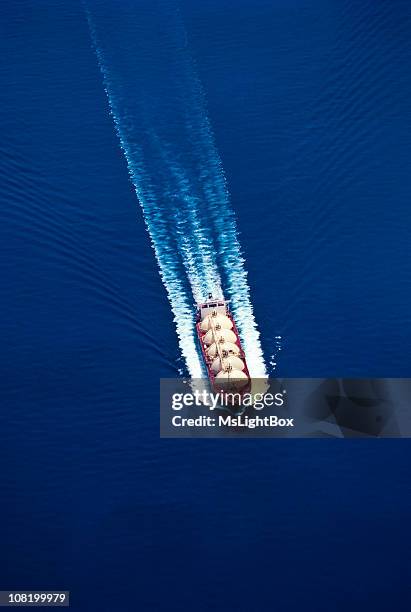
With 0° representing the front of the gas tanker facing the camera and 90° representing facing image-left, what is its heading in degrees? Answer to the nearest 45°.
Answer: approximately 0°
